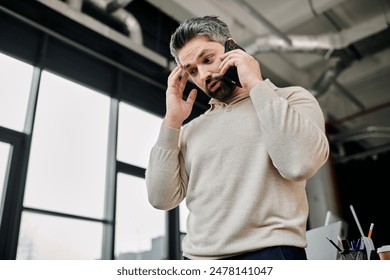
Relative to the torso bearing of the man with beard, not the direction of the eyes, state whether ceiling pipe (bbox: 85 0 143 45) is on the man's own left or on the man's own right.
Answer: on the man's own right

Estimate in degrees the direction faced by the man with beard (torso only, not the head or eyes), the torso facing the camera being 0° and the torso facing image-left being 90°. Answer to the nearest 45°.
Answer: approximately 45°
